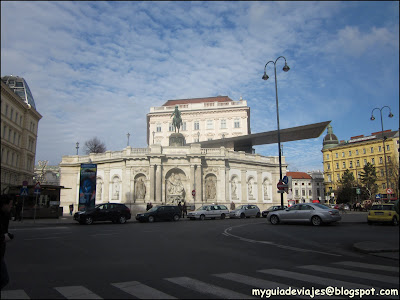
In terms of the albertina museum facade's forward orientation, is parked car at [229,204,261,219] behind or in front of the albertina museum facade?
in front

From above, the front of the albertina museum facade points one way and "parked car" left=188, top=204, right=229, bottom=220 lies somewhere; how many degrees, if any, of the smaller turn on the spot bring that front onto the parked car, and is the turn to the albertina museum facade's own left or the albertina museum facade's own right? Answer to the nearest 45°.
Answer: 0° — it already faces it

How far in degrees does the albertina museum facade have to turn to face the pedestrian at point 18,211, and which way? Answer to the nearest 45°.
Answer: approximately 45° to its right

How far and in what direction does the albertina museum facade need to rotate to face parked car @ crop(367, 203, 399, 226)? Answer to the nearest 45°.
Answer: approximately 45° to its left

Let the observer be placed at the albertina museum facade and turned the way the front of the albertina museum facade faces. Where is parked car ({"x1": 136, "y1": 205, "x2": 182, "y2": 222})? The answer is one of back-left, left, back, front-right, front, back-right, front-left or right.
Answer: front

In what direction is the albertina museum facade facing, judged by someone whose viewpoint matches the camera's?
facing the viewer

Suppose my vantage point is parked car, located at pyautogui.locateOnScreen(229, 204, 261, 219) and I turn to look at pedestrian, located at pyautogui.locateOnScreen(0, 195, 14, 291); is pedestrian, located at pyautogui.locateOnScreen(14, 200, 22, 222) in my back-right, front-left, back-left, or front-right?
front-right

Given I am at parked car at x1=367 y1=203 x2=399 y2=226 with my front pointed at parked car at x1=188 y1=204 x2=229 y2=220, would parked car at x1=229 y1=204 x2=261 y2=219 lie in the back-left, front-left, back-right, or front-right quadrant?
front-right

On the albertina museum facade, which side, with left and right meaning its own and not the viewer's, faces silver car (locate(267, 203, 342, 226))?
front

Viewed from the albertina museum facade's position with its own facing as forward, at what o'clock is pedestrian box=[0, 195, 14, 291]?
The pedestrian is roughly at 12 o'clock from the albertina museum facade.
